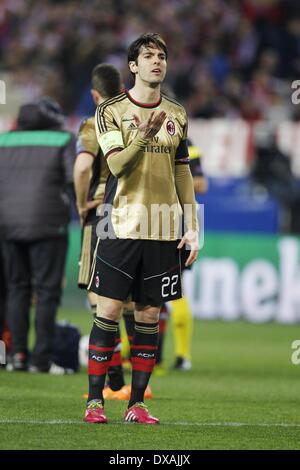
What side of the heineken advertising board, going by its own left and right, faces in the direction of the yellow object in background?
front

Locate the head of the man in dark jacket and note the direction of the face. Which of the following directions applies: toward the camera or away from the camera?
away from the camera

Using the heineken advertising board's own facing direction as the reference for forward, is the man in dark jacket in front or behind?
in front

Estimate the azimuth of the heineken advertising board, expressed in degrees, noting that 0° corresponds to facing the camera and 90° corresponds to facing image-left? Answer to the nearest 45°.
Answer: approximately 0°

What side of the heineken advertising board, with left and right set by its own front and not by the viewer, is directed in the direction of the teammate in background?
front

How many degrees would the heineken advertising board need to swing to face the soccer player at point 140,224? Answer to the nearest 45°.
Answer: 0° — it already faces them
